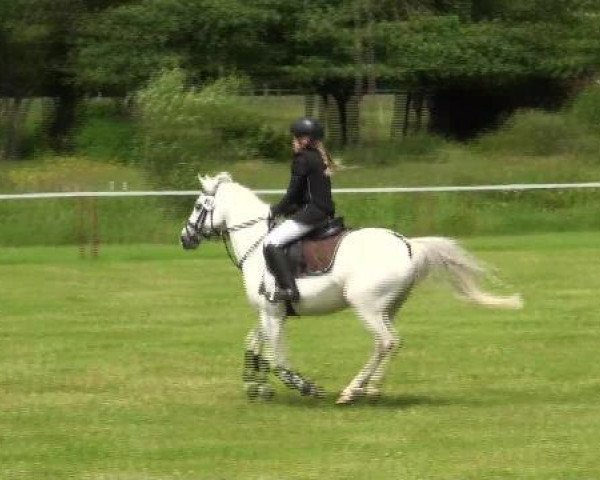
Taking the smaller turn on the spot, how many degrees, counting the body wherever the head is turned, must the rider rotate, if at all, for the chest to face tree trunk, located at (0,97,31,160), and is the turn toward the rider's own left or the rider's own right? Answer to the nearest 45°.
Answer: approximately 90° to the rider's own right

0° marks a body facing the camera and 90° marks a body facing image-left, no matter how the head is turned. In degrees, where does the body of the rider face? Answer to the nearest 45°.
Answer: approximately 90°

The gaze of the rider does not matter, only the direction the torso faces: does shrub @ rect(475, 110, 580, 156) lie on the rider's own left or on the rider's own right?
on the rider's own right

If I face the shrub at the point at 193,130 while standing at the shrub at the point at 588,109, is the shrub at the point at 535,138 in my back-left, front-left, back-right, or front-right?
front-left

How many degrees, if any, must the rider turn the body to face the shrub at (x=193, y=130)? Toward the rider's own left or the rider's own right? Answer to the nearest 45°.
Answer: approximately 90° to the rider's own right

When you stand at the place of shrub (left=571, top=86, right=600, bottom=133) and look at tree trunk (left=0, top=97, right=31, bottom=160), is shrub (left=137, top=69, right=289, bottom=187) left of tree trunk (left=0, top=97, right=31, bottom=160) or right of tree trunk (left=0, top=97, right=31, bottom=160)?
left

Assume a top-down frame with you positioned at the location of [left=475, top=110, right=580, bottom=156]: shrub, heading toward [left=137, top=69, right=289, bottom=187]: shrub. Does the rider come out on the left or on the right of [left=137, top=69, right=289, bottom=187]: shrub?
left

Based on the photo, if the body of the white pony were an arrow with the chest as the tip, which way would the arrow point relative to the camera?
to the viewer's left

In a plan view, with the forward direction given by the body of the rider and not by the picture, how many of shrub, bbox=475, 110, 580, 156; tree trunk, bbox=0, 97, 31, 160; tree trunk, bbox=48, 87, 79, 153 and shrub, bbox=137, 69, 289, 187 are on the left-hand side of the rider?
0

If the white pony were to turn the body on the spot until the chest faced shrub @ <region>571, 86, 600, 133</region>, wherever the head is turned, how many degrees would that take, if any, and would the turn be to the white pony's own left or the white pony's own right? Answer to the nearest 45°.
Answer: approximately 90° to the white pony's own right

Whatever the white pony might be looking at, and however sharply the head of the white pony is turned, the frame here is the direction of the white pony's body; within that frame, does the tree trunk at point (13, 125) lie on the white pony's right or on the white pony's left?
on the white pony's right

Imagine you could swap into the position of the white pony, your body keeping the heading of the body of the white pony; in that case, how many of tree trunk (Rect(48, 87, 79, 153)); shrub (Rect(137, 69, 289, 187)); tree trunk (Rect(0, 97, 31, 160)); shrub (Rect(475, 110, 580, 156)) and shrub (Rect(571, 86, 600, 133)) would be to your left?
0
